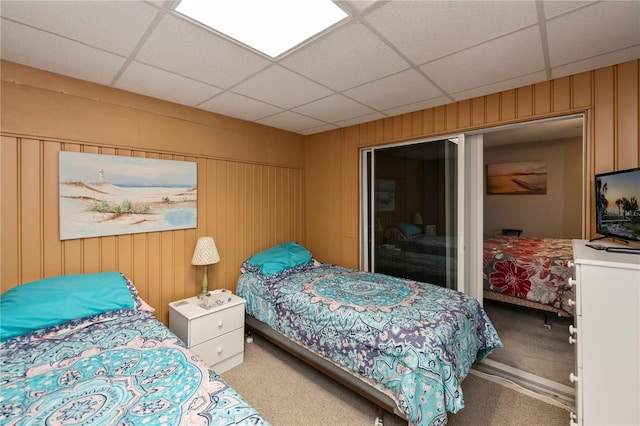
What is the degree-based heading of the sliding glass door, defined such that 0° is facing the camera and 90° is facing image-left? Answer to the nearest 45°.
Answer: approximately 45°

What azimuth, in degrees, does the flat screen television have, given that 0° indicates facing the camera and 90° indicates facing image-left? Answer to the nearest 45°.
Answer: approximately 45°

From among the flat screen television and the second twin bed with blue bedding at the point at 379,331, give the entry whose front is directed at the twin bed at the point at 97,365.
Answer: the flat screen television

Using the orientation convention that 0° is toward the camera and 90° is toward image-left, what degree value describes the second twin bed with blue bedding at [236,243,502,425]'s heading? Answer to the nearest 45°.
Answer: approximately 315°

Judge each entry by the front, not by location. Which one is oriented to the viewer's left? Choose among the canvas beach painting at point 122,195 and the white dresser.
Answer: the white dresser

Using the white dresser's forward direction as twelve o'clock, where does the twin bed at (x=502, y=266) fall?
The twin bed is roughly at 2 o'clock from the white dresser.

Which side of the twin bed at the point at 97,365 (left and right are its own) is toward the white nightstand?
left

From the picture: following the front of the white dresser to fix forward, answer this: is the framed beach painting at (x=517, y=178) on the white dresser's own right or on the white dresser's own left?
on the white dresser's own right

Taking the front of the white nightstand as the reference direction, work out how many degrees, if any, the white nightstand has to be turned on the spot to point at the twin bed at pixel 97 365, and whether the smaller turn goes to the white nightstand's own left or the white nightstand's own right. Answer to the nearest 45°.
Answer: approximately 90° to the white nightstand's own right

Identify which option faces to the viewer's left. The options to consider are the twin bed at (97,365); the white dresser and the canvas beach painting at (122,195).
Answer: the white dresser

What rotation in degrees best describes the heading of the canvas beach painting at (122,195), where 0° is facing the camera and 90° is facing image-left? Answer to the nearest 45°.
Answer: approximately 315°
